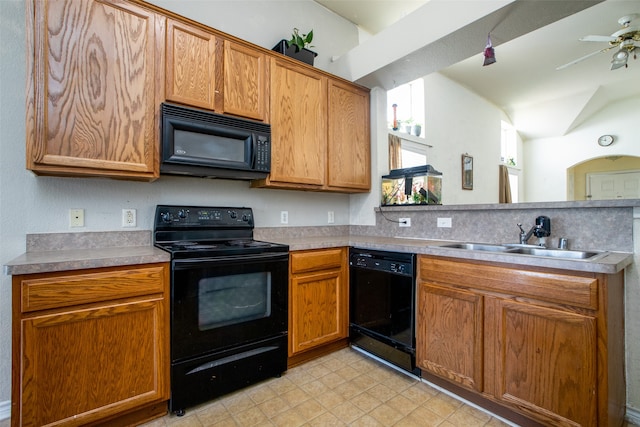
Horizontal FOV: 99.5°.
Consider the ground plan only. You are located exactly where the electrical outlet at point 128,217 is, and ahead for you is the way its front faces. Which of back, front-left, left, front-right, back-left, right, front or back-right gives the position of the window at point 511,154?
left

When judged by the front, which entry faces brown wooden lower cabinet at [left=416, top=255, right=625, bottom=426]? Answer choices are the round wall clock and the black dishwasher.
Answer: the round wall clock

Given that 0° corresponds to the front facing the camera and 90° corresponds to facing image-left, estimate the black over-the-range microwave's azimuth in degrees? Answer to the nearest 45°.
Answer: approximately 315°

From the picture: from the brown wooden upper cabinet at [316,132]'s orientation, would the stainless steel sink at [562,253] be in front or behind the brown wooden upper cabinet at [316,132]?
in front

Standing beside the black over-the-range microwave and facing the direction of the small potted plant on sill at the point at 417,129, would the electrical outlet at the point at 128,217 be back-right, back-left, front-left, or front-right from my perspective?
back-left

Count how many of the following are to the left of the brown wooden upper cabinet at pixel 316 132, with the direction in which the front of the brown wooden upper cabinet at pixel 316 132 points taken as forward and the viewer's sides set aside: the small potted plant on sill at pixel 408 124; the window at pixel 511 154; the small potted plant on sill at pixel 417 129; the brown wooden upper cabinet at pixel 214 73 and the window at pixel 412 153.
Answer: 4

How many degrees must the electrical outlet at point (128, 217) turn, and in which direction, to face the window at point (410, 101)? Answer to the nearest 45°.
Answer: approximately 90° to its left

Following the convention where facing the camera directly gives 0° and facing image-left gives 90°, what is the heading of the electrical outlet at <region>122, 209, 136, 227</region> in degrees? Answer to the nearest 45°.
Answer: approximately 0°

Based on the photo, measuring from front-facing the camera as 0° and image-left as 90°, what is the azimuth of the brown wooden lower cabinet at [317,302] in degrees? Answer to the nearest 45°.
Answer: approximately 315°

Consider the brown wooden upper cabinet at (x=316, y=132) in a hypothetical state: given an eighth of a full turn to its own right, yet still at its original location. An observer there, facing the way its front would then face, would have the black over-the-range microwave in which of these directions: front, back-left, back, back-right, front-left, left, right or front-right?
front-right

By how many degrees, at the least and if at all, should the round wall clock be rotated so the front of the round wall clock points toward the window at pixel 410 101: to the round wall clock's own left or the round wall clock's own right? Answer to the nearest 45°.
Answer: approximately 45° to the round wall clock's own right

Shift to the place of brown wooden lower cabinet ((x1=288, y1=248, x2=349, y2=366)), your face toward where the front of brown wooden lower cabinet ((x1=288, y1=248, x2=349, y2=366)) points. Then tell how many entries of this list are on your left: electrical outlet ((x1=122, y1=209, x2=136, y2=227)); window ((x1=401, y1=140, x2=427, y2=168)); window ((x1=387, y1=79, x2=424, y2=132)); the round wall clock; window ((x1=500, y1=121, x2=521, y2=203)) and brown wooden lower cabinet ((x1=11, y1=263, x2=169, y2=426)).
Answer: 4

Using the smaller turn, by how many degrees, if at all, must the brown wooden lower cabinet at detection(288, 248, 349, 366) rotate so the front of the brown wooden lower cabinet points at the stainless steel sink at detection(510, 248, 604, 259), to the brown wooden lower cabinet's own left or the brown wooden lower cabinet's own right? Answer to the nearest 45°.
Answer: approximately 45° to the brown wooden lower cabinet's own left

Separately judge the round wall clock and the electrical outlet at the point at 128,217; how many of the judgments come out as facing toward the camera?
2

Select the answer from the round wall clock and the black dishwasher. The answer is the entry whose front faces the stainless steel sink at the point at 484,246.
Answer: the round wall clock
